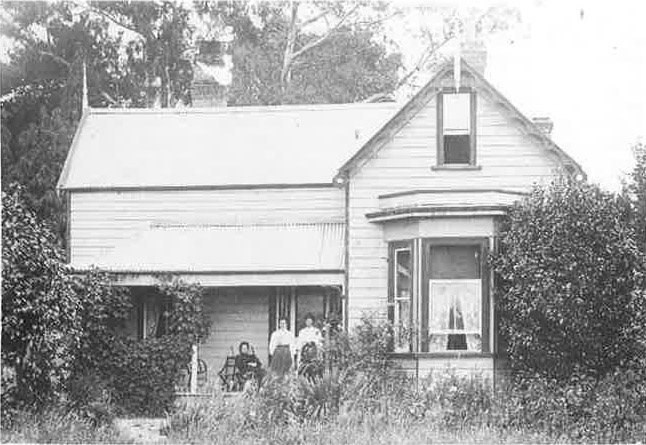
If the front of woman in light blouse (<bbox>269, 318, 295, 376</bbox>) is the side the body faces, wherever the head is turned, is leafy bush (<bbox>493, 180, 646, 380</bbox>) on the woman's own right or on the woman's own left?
on the woman's own left

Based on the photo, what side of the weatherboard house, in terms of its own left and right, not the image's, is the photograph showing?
front

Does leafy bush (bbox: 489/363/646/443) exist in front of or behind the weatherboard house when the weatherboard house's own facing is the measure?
in front

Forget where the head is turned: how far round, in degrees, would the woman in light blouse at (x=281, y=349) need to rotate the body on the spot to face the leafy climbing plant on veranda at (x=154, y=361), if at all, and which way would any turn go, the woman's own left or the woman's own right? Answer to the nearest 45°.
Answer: approximately 90° to the woman's own right

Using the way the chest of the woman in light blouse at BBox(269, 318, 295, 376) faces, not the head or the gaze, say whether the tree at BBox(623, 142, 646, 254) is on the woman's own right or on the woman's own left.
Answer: on the woman's own left

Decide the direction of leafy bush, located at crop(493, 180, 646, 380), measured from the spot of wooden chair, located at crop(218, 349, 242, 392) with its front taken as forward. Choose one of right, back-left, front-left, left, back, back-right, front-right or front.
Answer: front-left

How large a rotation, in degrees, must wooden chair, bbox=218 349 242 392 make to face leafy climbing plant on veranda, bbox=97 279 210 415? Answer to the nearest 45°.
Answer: approximately 45° to its right

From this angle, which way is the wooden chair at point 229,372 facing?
toward the camera

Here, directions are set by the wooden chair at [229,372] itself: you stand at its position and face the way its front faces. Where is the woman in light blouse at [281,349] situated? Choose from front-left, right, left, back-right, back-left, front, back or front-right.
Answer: front-left

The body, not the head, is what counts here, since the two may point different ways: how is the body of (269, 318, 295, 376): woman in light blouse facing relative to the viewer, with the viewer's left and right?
facing the viewer

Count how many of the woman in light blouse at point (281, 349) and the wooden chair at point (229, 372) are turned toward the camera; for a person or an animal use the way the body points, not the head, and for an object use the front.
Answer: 2

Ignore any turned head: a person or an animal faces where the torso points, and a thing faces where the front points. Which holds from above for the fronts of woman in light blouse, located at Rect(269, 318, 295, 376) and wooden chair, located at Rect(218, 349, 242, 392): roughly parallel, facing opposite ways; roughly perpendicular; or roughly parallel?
roughly parallel

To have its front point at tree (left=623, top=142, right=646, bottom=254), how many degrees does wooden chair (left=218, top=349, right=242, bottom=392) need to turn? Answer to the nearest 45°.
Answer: approximately 45° to its left
